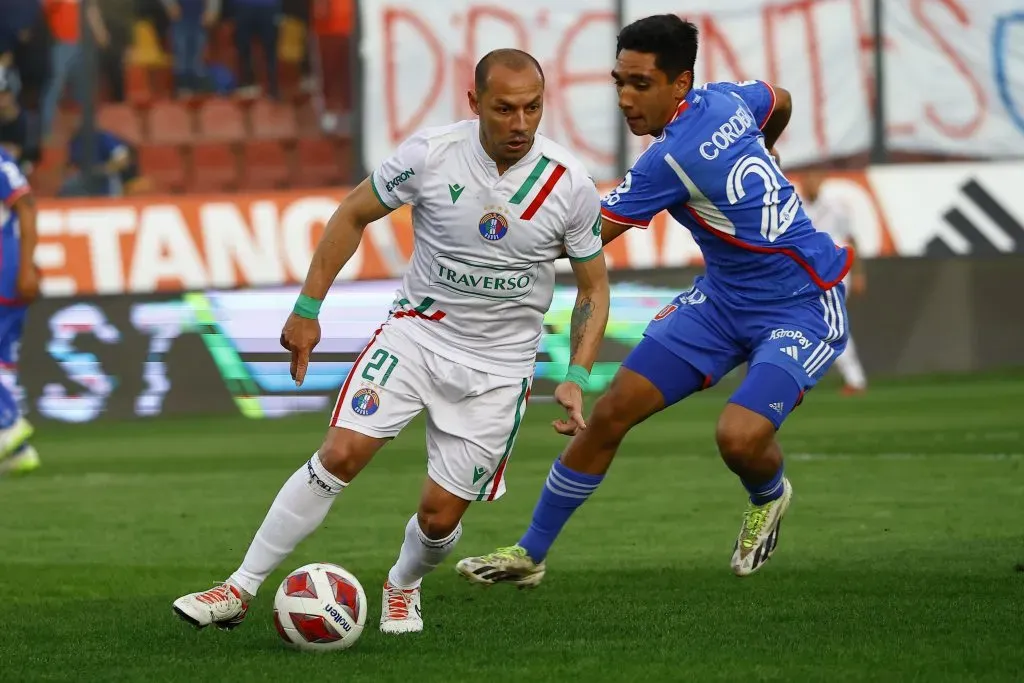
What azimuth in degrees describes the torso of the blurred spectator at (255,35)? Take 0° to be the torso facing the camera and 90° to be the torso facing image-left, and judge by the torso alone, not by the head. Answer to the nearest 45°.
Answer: approximately 0°

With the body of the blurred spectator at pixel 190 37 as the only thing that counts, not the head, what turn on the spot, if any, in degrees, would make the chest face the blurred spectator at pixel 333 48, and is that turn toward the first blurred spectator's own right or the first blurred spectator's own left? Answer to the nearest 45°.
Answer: approximately 90° to the first blurred spectator's own left

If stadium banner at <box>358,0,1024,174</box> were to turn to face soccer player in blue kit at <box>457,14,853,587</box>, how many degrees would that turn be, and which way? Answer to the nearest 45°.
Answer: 0° — it already faces them

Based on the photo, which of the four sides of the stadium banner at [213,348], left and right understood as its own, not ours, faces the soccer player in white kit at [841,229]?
left

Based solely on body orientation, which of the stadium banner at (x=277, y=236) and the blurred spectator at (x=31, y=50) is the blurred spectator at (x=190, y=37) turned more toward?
the stadium banner

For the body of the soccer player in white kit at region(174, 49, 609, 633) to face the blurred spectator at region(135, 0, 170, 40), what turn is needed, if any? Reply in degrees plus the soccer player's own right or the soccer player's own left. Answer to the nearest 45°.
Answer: approximately 180°

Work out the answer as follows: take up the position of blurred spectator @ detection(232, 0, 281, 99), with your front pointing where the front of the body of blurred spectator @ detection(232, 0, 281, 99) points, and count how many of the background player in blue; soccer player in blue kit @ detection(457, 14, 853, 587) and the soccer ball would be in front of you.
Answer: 3
